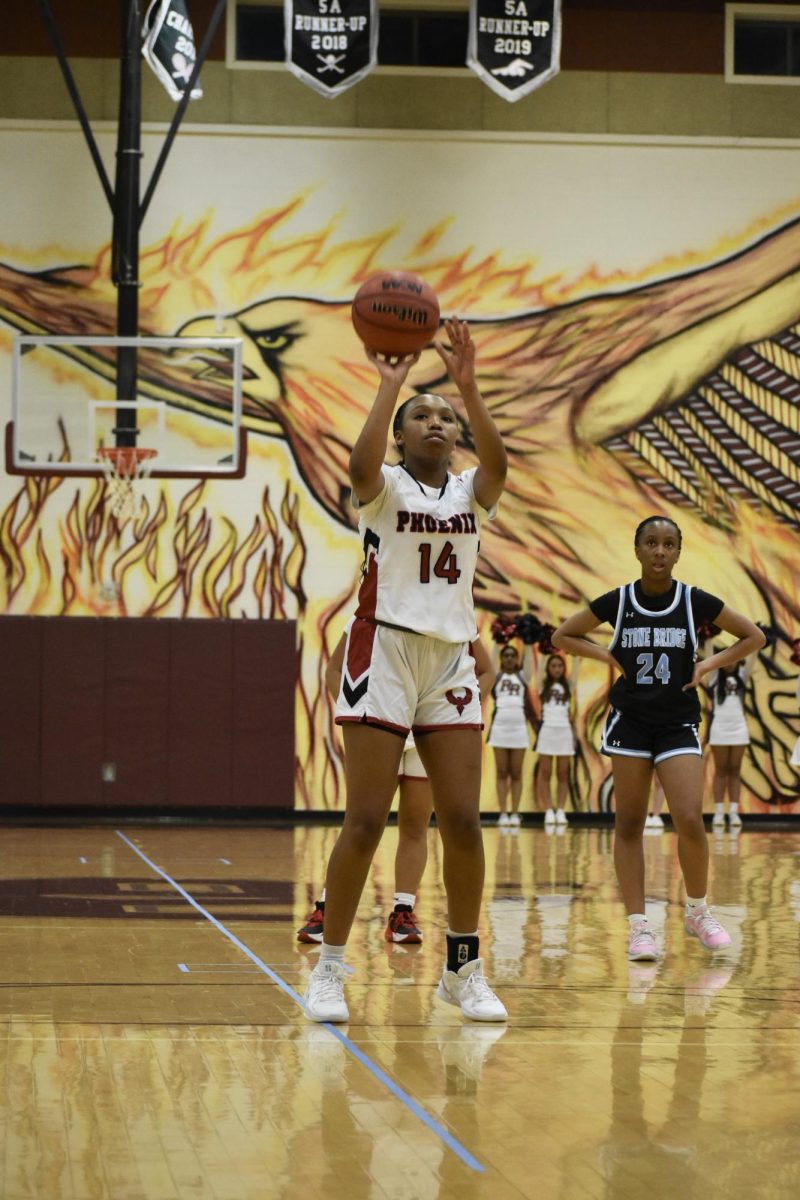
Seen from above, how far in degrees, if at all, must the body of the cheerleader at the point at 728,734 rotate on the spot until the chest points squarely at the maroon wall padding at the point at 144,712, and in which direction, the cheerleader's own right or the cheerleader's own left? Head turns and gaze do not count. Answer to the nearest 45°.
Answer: approximately 90° to the cheerleader's own right

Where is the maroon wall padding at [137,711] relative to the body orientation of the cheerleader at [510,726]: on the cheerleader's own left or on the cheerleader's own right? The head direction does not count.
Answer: on the cheerleader's own right

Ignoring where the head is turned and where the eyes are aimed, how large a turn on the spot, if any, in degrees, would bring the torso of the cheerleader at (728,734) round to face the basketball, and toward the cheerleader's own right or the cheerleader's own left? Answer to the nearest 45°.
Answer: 0° — they already face it

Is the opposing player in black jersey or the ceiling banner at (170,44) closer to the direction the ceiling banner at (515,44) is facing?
the opposing player in black jersey

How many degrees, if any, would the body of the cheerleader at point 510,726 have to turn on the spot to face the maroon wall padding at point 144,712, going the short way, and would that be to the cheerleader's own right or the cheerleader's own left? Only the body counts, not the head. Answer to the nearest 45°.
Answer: approximately 90° to the cheerleader's own right

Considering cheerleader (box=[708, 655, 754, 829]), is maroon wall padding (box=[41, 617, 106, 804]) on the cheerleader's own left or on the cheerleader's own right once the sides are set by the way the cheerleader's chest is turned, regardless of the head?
on the cheerleader's own right

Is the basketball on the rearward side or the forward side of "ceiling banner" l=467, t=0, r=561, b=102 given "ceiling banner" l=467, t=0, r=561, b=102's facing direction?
on the forward side

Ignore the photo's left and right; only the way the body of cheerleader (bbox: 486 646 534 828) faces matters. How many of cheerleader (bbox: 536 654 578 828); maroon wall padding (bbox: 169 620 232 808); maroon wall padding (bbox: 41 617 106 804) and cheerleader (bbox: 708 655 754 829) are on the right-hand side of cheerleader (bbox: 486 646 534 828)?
2
